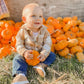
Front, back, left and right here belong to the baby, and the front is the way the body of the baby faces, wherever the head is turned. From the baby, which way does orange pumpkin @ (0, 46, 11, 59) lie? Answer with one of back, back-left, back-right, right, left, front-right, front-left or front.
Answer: back-right

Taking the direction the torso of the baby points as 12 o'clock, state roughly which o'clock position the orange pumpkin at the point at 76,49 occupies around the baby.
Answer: The orange pumpkin is roughly at 8 o'clock from the baby.

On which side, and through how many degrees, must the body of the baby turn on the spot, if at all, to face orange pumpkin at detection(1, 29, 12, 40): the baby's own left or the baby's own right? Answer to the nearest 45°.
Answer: approximately 135° to the baby's own right

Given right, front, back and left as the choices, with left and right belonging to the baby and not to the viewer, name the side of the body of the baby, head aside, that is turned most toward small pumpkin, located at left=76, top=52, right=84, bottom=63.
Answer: left

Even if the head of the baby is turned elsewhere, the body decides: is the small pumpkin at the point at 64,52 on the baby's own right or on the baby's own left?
on the baby's own left

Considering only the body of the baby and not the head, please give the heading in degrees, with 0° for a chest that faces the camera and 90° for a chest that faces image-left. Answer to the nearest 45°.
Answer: approximately 0°

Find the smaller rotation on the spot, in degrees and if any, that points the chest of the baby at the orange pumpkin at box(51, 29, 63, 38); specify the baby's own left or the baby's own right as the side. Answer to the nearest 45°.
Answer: approximately 135° to the baby's own left

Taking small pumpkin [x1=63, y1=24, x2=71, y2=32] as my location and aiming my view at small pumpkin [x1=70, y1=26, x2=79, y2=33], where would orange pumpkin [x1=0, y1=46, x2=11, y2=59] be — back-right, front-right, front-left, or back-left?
back-right

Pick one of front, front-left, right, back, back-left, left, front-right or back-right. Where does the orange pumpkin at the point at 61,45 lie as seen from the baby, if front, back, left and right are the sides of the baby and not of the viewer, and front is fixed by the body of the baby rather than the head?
back-left
